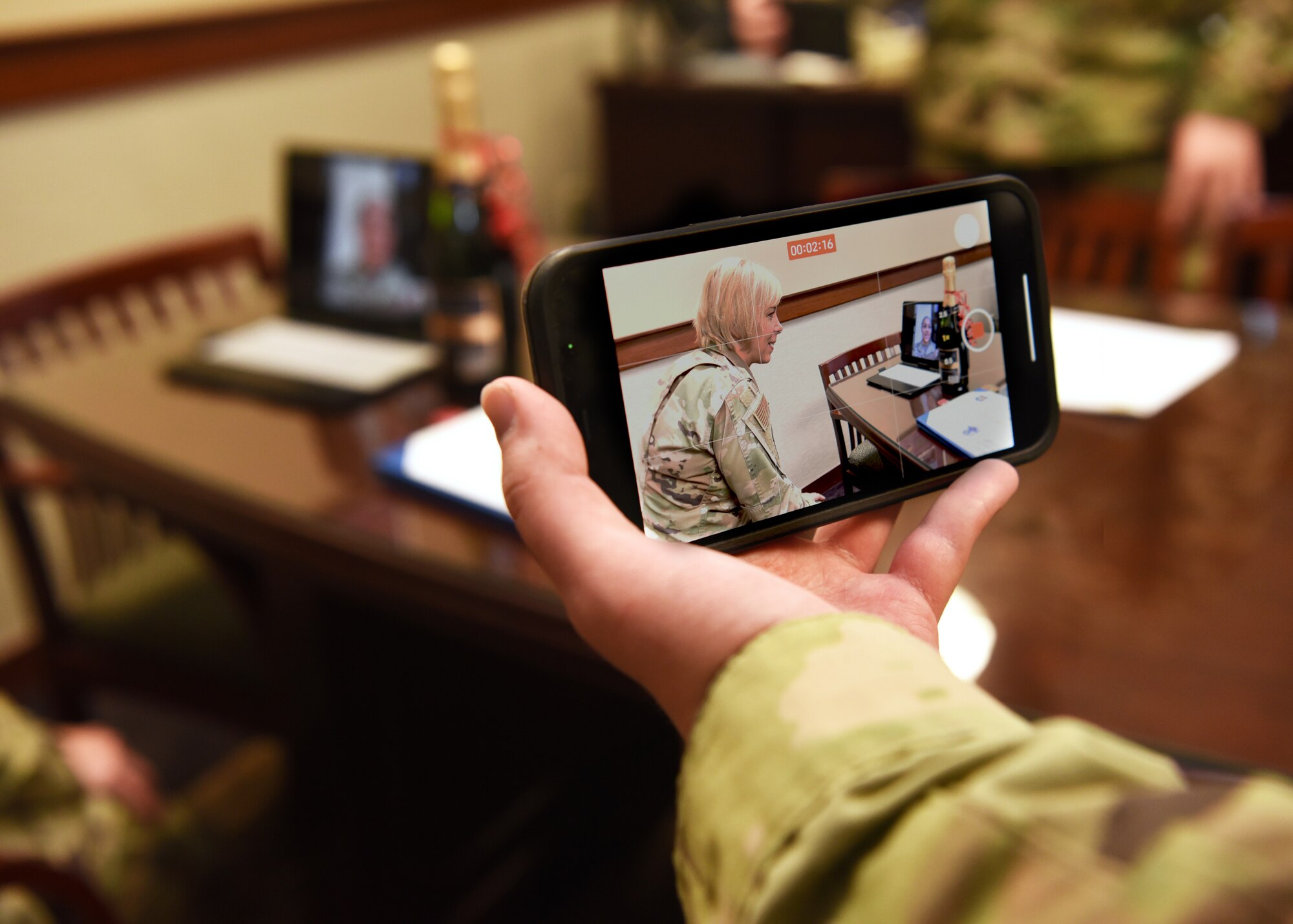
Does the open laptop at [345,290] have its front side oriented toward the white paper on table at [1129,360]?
no

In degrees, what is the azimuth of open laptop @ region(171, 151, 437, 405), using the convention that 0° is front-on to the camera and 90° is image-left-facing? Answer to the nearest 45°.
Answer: approximately 45°

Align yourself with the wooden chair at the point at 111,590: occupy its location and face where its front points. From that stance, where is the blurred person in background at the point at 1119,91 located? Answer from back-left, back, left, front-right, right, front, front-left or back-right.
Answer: front-left
